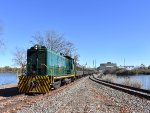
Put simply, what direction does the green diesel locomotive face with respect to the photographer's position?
facing the viewer and to the left of the viewer
